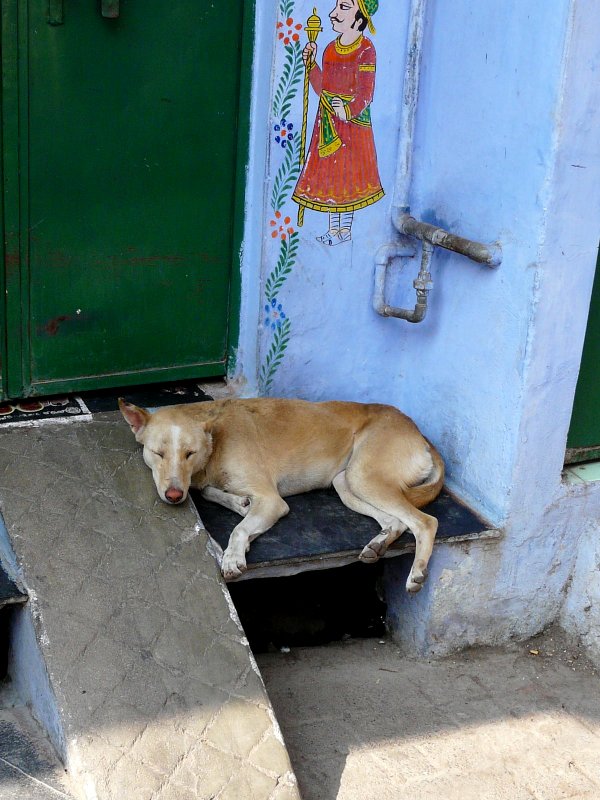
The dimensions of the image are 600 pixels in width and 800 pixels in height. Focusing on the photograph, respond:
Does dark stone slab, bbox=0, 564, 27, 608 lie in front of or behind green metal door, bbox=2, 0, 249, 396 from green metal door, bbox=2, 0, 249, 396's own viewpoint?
in front

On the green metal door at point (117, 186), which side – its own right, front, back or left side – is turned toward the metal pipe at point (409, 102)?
left

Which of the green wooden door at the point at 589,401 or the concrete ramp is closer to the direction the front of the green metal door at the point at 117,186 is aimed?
the concrete ramp

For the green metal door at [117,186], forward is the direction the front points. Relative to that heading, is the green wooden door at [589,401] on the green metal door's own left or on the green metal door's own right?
on the green metal door's own left

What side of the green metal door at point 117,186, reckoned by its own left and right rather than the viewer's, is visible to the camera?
front

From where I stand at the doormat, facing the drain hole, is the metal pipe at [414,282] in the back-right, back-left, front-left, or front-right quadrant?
front-left

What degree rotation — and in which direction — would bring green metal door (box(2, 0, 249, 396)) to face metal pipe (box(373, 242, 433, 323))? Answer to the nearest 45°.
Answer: approximately 90° to its left
